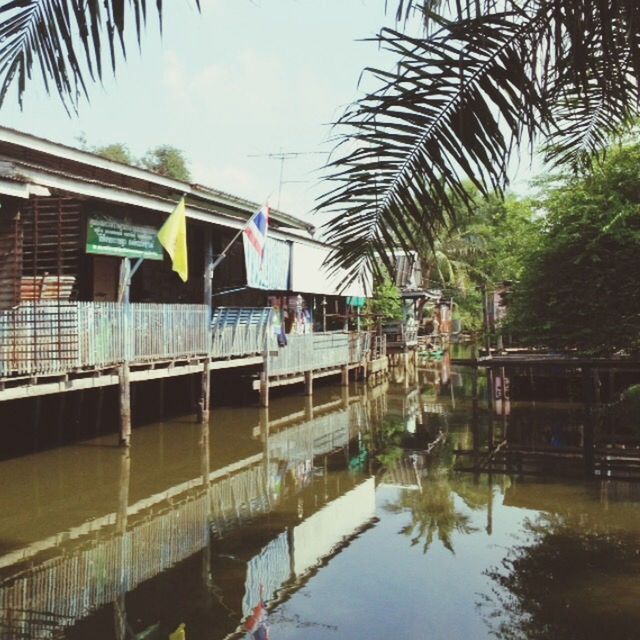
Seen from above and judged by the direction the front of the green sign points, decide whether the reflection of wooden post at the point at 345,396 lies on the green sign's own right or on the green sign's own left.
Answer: on the green sign's own left

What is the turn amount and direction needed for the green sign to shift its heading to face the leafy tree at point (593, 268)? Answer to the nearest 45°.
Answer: approximately 45° to its left

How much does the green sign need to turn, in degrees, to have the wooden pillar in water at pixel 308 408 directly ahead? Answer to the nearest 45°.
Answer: approximately 90° to its left

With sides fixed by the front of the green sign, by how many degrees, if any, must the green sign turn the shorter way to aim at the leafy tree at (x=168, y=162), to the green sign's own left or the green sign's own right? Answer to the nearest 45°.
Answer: approximately 135° to the green sign's own left

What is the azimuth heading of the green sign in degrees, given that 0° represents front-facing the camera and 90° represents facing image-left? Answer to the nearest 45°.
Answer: approximately 315°
